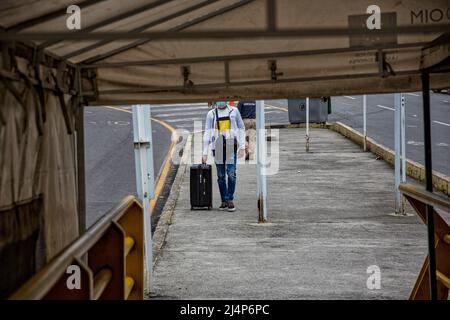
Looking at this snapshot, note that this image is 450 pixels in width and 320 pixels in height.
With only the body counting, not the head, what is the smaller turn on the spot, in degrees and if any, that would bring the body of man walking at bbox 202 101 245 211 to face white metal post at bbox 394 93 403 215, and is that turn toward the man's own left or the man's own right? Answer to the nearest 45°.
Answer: approximately 90° to the man's own left

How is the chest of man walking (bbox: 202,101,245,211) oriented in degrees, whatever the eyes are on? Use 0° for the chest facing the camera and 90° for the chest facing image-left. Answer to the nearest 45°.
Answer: approximately 0°

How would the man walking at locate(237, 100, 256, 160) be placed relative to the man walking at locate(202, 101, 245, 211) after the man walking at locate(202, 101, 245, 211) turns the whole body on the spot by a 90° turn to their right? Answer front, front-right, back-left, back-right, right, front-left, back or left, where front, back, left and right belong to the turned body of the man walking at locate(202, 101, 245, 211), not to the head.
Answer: right
